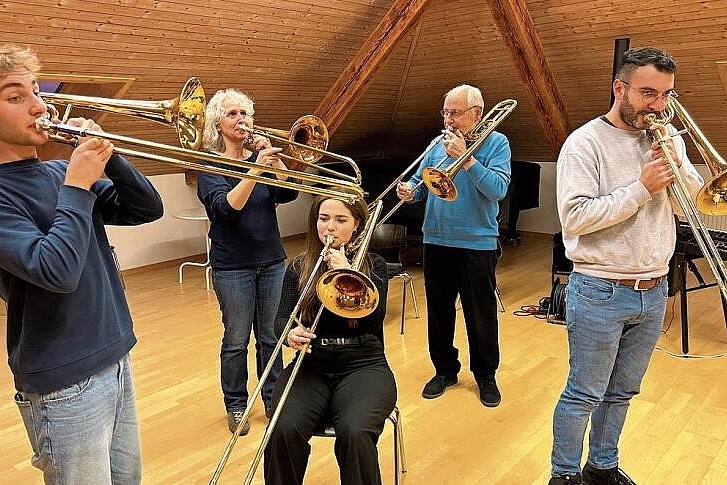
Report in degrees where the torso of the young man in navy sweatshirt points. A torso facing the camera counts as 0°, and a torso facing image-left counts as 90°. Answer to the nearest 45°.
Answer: approximately 315°

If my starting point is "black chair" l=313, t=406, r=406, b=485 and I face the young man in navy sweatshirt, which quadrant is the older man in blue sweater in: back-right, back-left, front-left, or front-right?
back-right

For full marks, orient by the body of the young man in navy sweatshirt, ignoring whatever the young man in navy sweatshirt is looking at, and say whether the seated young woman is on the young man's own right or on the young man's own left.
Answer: on the young man's own left

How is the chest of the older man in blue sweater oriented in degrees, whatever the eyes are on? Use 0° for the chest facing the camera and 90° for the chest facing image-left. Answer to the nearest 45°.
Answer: approximately 45°

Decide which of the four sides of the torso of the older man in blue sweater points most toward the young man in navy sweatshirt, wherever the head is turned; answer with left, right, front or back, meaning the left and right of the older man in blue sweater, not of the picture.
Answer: front

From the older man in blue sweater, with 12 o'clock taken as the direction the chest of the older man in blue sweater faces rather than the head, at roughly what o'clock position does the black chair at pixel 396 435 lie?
The black chair is roughly at 11 o'clock from the older man in blue sweater.

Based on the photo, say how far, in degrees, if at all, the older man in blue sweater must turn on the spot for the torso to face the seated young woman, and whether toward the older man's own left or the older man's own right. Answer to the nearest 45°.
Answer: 0° — they already face them

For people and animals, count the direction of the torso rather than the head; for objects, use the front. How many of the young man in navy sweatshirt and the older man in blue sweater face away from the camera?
0

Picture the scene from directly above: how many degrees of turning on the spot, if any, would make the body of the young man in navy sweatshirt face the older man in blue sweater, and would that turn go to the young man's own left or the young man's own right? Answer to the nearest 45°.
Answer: approximately 90° to the young man's own left
